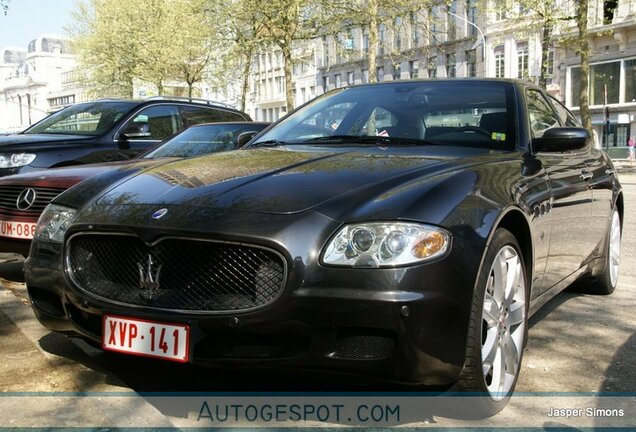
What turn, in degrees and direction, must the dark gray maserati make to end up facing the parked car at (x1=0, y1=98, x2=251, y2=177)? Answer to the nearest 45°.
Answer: approximately 90° to its right

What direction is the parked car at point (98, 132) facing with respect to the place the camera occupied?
facing the viewer and to the left of the viewer

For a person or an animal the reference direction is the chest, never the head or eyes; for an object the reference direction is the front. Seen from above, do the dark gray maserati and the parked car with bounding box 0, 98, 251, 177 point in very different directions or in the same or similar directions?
same or similar directions

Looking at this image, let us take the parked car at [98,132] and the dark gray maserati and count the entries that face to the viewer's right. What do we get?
0

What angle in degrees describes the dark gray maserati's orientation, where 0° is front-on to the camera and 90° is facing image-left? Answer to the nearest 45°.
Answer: approximately 45°

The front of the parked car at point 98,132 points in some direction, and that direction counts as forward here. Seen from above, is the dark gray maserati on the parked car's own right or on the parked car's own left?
on the parked car's own left
